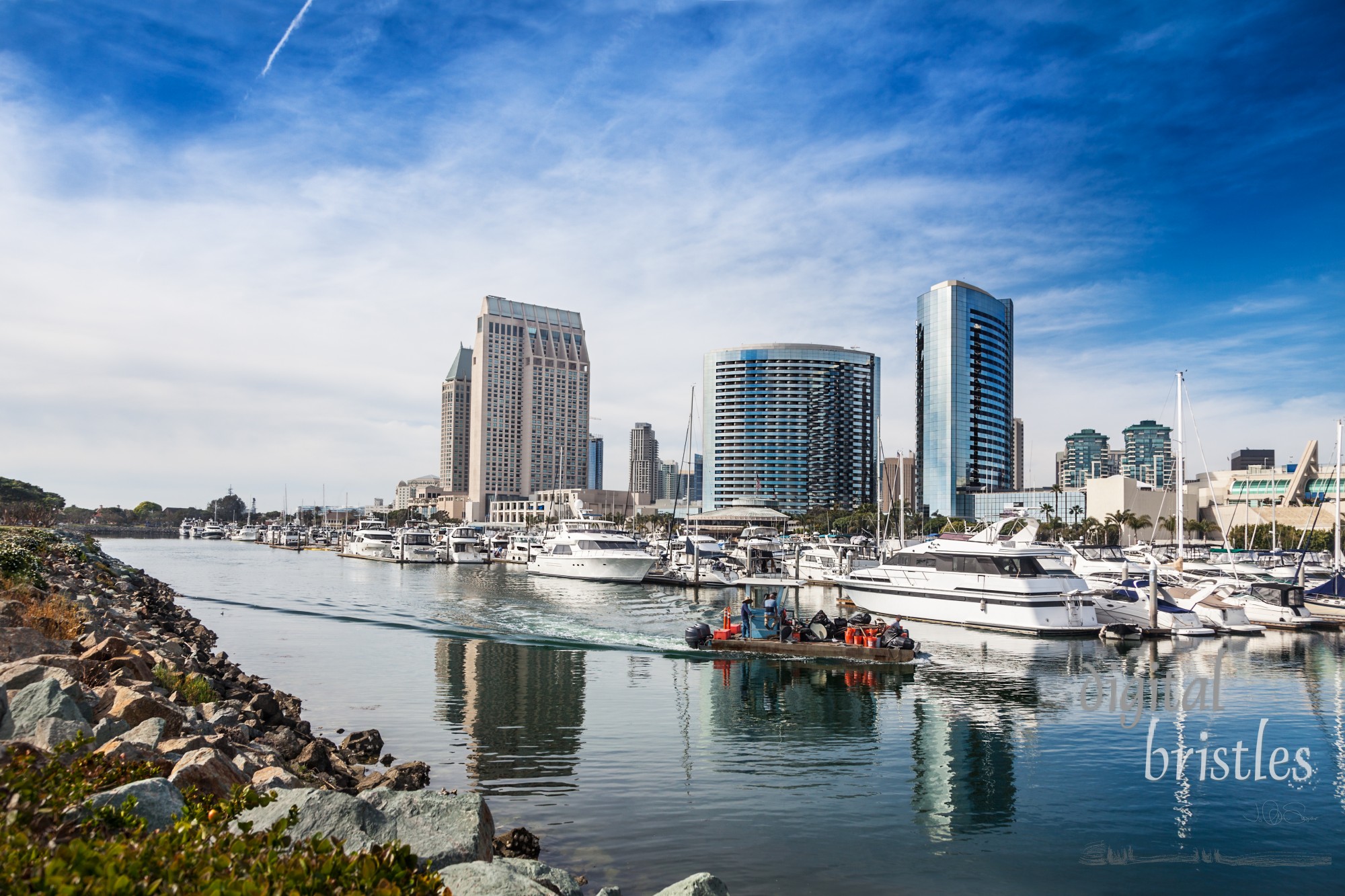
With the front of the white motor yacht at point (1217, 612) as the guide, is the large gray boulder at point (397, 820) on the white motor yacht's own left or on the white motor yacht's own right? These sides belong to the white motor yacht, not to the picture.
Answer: on the white motor yacht's own left
